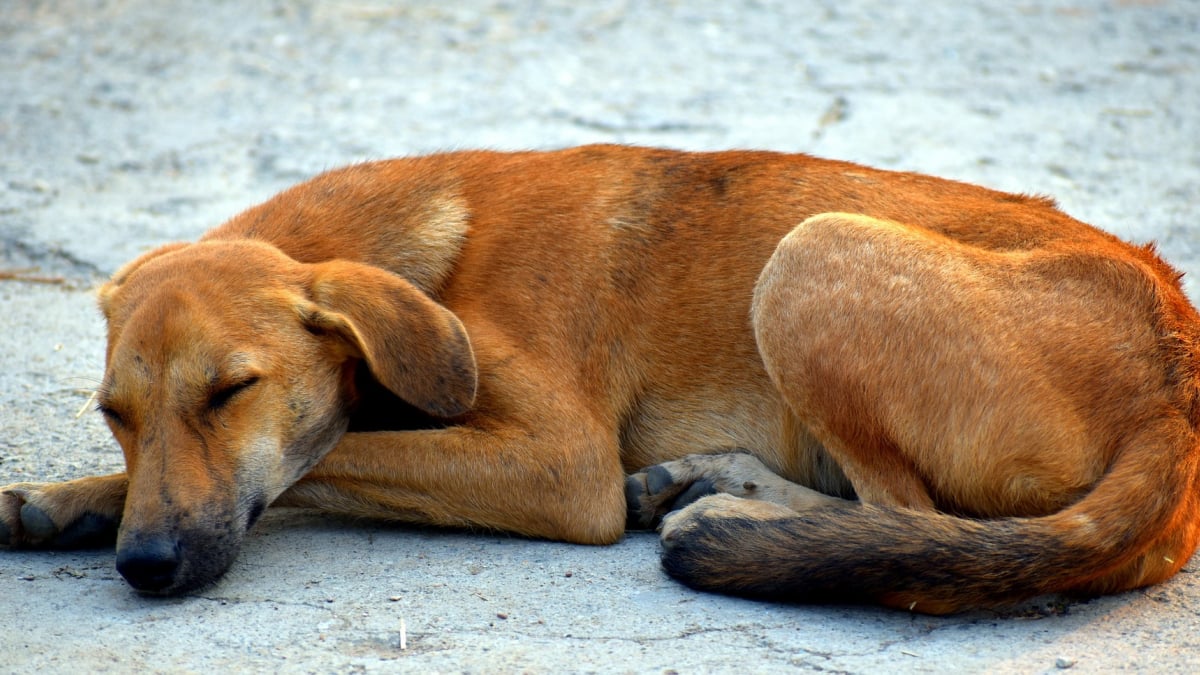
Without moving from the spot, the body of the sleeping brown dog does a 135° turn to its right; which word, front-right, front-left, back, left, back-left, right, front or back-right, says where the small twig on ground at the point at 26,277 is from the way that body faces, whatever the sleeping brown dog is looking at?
left

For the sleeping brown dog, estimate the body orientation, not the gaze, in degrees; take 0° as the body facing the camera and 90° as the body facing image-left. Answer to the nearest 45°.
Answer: approximately 90°
